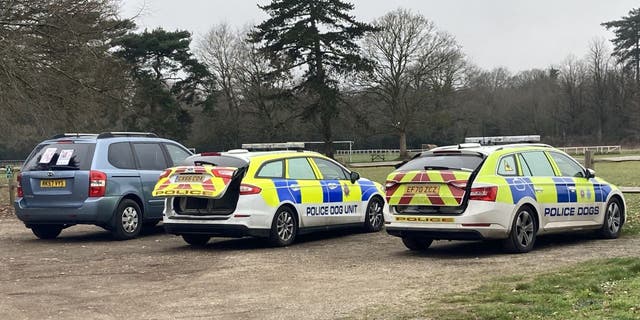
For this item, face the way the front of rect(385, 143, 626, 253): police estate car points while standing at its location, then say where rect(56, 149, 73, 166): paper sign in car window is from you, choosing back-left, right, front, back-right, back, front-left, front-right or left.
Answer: back-left

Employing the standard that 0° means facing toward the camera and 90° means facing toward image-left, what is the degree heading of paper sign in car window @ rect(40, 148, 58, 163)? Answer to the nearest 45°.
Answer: approximately 45°

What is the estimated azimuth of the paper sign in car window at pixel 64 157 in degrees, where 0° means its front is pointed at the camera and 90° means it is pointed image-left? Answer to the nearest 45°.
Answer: approximately 45°

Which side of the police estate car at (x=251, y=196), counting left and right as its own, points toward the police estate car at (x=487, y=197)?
right

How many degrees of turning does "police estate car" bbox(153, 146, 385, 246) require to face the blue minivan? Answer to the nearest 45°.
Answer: approximately 90° to its left

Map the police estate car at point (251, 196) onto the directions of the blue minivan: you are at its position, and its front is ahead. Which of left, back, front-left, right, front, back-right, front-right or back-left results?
right

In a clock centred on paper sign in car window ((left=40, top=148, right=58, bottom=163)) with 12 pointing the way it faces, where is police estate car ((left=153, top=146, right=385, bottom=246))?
The police estate car is roughly at 9 o'clock from the paper sign in car window.

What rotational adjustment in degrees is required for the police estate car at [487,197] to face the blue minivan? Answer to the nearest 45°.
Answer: approximately 135° to its left

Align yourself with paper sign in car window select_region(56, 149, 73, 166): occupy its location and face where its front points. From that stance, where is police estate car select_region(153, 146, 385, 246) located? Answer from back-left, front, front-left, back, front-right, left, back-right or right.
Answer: left

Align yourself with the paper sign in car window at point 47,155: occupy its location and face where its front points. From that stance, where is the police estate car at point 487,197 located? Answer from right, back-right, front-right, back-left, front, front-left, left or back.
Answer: left

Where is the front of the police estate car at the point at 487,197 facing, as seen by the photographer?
facing away from the viewer and to the right of the viewer

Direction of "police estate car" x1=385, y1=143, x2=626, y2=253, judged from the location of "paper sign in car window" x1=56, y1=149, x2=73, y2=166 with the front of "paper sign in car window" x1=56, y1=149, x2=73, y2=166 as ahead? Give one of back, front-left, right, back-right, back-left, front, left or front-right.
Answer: left
